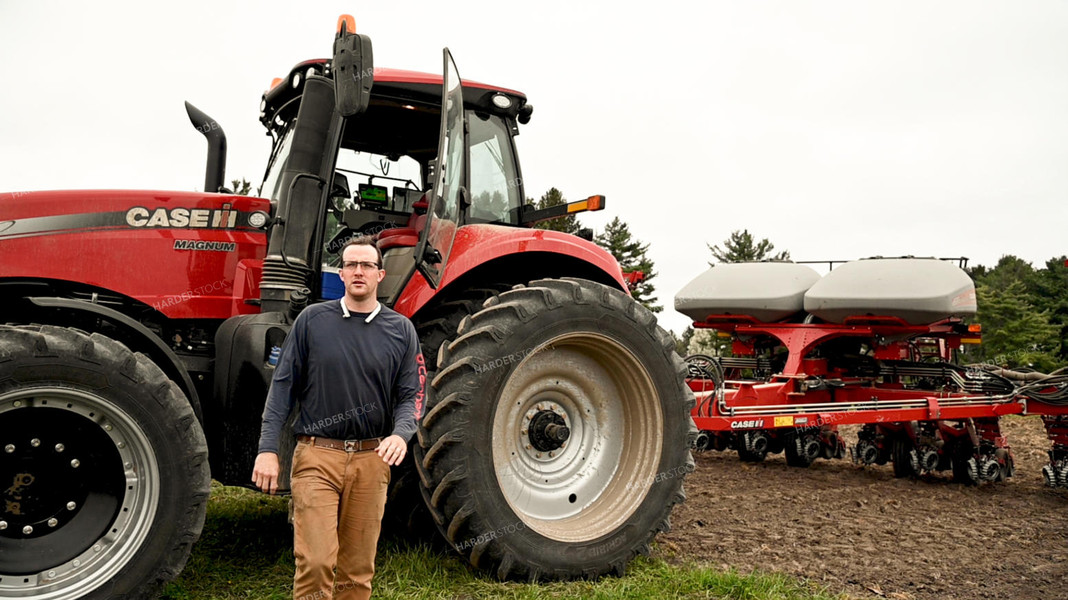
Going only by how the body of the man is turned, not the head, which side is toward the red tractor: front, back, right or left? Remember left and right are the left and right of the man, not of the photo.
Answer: back

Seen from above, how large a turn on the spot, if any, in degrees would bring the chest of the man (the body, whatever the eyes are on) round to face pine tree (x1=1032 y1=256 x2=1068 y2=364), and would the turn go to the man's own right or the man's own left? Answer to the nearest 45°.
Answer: approximately 135° to the man's own left

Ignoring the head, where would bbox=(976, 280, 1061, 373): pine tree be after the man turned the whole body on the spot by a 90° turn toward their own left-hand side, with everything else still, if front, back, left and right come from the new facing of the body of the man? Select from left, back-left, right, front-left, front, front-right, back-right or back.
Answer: front-left

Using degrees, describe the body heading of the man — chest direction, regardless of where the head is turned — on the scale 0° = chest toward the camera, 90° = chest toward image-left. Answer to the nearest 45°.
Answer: approximately 0°
